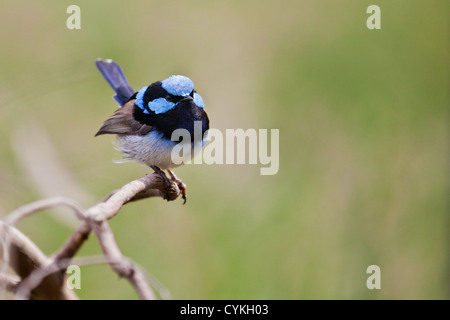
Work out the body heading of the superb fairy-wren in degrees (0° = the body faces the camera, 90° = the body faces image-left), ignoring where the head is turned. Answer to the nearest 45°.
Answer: approximately 315°

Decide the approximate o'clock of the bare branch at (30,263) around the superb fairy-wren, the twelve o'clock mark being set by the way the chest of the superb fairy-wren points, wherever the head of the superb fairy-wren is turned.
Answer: The bare branch is roughly at 4 o'clock from the superb fairy-wren.
